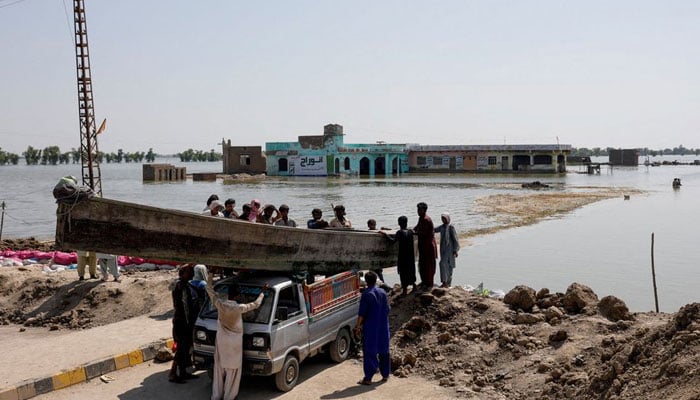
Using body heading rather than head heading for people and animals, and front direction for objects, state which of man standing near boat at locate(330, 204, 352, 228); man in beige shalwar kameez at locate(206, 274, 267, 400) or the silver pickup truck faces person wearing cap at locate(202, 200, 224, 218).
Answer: the man in beige shalwar kameez

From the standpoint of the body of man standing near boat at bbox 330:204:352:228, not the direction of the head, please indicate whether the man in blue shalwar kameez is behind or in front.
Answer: in front

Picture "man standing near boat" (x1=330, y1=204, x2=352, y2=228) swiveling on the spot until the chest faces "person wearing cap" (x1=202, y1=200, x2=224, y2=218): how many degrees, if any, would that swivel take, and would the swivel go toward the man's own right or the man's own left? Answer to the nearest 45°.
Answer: approximately 90° to the man's own right

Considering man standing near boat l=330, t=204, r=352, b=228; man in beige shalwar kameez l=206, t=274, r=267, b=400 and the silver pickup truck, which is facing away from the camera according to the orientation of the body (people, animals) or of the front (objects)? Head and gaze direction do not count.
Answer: the man in beige shalwar kameez

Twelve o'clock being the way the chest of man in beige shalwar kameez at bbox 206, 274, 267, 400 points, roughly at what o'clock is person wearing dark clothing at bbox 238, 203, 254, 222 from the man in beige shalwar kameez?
The person wearing dark clothing is roughly at 12 o'clock from the man in beige shalwar kameez.

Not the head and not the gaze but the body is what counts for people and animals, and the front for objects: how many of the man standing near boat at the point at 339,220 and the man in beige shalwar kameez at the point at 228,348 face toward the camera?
1

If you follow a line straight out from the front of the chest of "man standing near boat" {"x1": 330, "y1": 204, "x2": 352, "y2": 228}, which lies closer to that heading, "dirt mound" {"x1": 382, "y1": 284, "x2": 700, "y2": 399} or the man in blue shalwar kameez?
the man in blue shalwar kameez

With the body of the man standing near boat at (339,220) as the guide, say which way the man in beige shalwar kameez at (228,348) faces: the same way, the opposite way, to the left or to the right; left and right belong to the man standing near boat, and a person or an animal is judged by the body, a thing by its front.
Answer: the opposite way

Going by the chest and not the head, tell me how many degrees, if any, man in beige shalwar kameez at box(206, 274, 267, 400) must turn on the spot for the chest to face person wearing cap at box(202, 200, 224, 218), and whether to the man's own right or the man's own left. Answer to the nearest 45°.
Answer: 0° — they already face them

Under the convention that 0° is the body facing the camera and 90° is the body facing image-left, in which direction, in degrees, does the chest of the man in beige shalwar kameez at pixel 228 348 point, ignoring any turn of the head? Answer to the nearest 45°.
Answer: approximately 180°

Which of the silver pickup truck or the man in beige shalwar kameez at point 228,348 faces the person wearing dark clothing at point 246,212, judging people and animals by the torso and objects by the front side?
the man in beige shalwar kameez

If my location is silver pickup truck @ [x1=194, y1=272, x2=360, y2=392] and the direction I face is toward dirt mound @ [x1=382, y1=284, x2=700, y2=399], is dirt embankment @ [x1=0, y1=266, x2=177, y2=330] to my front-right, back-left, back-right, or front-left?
back-left

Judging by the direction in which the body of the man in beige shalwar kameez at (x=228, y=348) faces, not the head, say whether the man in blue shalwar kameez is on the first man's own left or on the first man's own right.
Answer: on the first man's own right

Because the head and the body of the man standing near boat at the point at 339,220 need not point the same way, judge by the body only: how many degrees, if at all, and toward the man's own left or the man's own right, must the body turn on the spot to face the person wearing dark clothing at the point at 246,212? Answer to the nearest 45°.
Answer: approximately 90° to the man's own right
